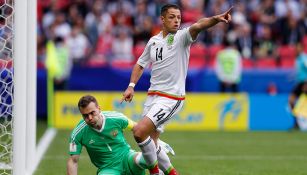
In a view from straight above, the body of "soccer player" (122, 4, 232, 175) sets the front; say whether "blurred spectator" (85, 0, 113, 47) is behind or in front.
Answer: behind

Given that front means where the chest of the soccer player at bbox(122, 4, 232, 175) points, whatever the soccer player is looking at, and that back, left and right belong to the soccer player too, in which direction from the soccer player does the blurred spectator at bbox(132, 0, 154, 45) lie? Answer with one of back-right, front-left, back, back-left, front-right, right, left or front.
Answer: back

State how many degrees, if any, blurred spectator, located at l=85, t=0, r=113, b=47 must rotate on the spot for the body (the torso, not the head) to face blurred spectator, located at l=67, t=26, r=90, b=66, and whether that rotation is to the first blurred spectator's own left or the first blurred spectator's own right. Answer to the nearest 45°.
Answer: approximately 45° to the first blurred spectator's own right

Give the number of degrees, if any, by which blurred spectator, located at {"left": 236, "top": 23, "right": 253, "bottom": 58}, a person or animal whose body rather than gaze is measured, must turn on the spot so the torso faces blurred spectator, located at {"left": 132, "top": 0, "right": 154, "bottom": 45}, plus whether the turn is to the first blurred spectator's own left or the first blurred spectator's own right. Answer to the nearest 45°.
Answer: approximately 90° to the first blurred spectator's own right

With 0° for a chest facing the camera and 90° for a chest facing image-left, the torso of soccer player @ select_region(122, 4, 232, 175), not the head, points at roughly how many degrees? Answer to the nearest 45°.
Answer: approximately 0°
